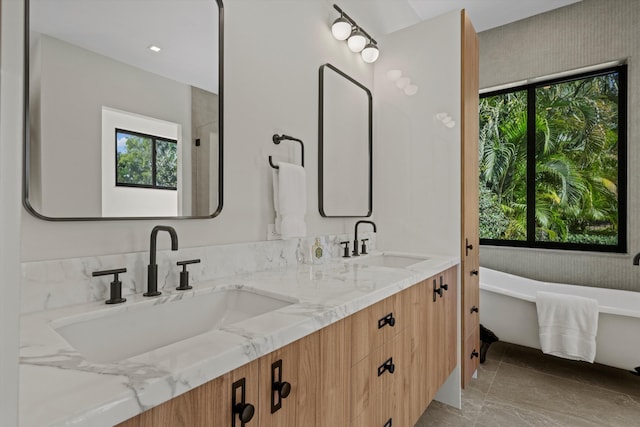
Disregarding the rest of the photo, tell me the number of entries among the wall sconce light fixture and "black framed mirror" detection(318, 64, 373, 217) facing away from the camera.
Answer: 0

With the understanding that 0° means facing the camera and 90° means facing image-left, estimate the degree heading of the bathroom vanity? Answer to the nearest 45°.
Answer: approximately 315°

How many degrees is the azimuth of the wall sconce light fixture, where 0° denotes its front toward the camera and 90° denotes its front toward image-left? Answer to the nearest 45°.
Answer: approximately 315°

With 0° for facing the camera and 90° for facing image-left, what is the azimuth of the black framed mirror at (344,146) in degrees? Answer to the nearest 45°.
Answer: approximately 315°

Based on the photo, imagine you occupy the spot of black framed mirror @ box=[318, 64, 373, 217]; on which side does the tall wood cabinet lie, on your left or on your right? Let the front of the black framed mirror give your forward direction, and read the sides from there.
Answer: on your left

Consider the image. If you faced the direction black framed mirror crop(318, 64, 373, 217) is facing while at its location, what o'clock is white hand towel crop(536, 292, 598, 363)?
The white hand towel is roughly at 10 o'clock from the black framed mirror.
